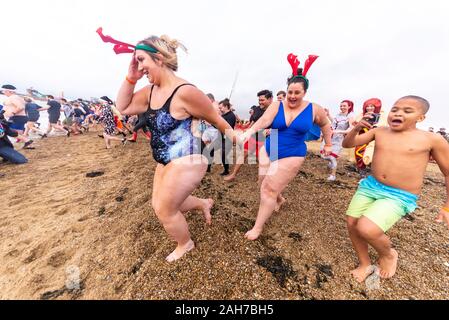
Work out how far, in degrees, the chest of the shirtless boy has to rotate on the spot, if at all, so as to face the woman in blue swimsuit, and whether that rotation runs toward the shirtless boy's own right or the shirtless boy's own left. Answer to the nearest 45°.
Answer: approximately 45° to the shirtless boy's own right

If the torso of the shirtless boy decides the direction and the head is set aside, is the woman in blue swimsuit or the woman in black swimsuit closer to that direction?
the woman in black swimsuit

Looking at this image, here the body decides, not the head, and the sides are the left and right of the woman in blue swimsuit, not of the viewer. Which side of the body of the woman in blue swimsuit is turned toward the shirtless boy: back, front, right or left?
left

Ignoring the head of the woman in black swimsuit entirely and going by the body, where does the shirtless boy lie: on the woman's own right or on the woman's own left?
on the woman's own left

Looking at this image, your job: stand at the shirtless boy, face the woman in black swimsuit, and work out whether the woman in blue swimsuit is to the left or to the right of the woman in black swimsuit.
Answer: right

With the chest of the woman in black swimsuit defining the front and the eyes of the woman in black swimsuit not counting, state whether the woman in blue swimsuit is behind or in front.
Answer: behind
